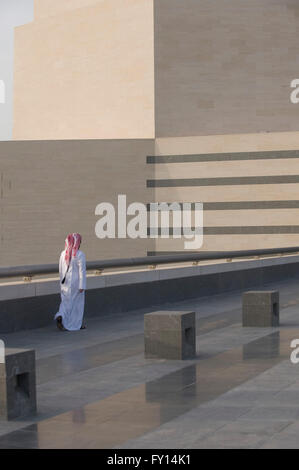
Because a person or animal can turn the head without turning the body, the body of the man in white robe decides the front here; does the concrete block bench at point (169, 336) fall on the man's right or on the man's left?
on the man's right

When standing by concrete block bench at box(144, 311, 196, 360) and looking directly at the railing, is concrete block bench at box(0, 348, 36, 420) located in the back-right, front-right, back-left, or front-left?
back-left

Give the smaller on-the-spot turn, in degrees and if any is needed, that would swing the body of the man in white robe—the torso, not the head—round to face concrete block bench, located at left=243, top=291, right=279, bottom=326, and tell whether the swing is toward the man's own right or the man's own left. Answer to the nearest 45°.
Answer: approximately 45° to the man's own right

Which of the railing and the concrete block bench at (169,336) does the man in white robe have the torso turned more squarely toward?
the railing

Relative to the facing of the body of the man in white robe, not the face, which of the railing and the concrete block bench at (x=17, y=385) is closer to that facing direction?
the railing

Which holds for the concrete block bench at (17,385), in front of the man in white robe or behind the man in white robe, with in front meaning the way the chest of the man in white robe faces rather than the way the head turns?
behind
